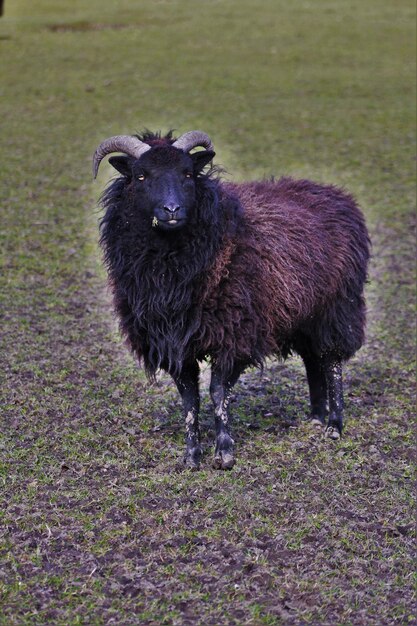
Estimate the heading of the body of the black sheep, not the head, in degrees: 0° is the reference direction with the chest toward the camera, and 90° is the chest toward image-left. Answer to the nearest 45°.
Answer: approximately 45°
